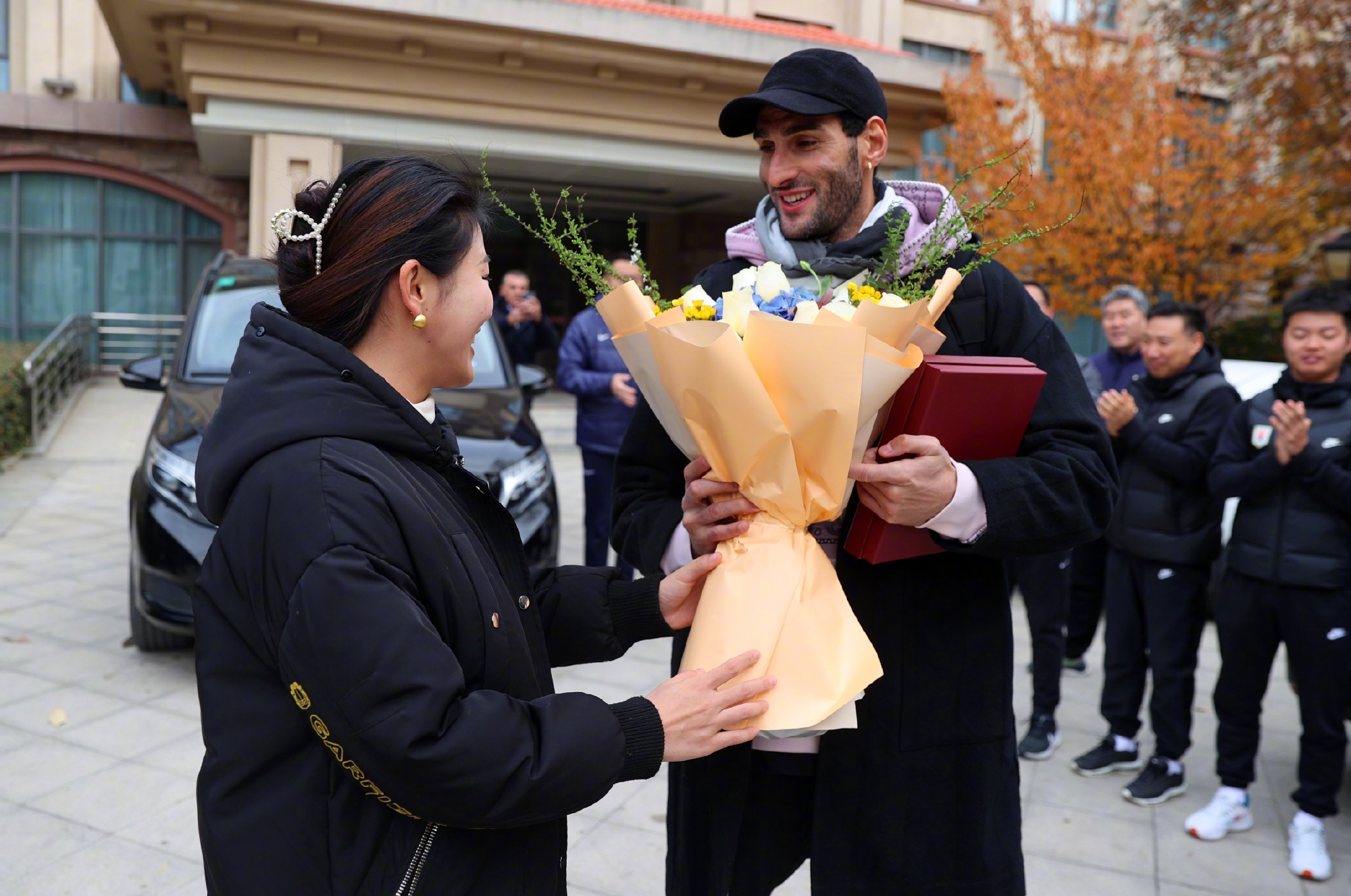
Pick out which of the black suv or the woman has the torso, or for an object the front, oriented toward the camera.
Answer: the black suv

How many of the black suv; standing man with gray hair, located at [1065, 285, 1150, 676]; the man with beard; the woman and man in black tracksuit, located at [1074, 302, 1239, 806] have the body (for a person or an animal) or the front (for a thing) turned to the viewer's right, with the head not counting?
1

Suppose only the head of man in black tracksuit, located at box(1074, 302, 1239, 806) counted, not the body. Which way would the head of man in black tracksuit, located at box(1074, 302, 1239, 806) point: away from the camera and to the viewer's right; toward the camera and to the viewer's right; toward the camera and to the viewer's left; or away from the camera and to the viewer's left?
toward the camera and to the viewer's left

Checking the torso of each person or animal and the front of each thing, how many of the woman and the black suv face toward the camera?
1

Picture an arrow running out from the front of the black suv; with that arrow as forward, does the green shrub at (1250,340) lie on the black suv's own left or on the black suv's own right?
on the black suv's own left

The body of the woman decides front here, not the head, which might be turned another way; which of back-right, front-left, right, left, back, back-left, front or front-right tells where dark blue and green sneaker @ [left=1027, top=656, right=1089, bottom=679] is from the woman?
front-left

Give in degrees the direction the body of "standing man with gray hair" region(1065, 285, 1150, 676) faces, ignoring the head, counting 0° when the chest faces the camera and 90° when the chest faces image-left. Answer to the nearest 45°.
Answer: approximately 45°

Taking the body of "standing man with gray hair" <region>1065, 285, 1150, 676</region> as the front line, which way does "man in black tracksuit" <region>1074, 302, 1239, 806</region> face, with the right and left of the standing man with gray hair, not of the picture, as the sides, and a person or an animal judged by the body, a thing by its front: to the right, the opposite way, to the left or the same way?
the same way

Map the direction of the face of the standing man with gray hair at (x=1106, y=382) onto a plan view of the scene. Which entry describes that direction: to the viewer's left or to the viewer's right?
to the viewer's left

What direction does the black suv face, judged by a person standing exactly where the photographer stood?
facing the viewer

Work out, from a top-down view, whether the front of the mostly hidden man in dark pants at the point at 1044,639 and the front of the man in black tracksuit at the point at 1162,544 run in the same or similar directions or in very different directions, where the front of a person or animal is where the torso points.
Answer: same or similar directions

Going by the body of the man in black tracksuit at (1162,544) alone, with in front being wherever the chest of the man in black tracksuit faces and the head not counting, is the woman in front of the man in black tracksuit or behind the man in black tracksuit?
in front

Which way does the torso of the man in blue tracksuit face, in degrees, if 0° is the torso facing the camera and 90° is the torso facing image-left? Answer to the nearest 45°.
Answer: approximately 315°

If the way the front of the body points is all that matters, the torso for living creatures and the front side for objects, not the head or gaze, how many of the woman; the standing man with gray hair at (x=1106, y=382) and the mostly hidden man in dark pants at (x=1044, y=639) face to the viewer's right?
1
